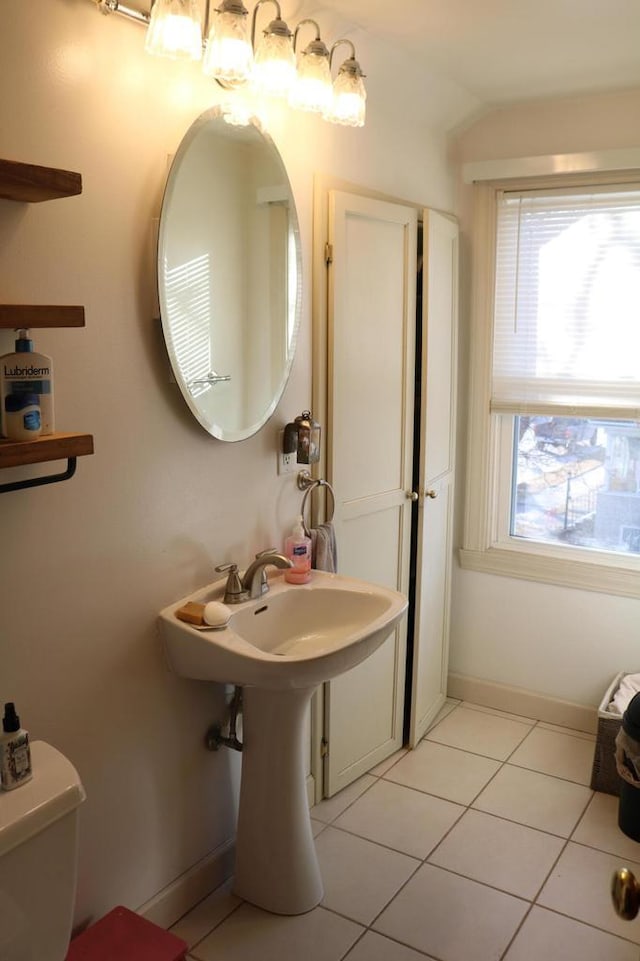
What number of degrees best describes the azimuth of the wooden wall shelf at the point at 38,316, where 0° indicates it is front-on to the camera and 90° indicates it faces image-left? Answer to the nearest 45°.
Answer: approximately 315°

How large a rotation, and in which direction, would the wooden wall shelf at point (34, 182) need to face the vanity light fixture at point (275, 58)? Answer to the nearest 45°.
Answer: approximately 90° to its left

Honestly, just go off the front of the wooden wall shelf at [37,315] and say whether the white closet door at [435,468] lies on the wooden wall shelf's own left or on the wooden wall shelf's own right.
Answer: on the wooden wall shelf's own left

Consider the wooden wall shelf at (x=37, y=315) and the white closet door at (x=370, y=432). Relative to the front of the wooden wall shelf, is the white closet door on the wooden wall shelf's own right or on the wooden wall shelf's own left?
on the wooden wall shelf's own left

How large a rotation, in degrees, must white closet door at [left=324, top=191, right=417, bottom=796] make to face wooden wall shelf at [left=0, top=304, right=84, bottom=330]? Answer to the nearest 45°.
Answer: approximately 90° to its right

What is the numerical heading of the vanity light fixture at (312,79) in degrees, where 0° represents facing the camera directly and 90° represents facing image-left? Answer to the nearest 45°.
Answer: approximately 315°

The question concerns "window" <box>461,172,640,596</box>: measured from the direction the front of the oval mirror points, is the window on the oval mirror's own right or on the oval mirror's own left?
on the oval mirror's own left

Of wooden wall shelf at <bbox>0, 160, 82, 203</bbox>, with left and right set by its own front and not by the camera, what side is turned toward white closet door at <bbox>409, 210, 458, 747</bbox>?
left
